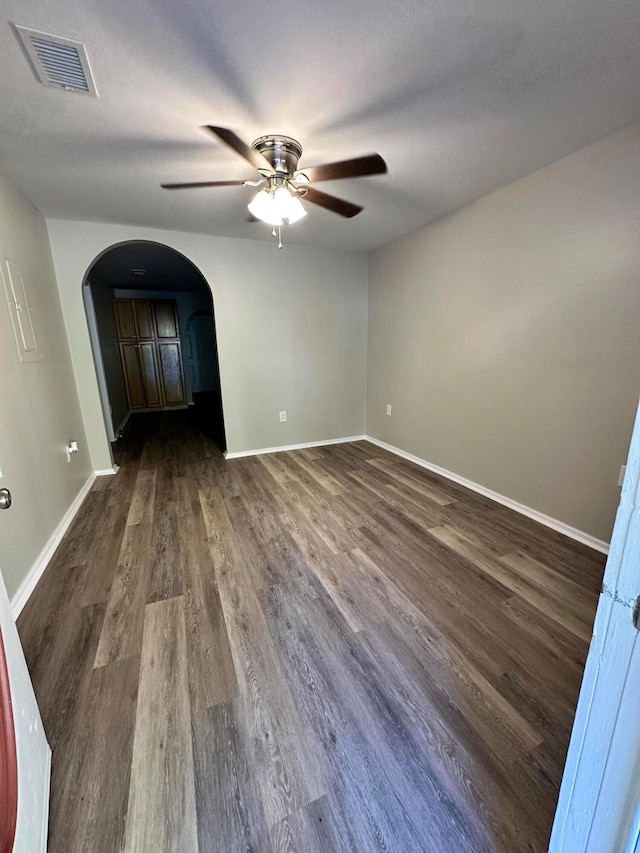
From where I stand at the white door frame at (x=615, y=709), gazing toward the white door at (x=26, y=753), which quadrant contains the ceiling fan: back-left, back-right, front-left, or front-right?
front-right

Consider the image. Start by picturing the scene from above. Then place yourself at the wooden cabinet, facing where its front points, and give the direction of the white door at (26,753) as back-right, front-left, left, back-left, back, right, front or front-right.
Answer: front

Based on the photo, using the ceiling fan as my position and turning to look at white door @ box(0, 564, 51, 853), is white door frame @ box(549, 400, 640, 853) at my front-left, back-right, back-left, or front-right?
front-left

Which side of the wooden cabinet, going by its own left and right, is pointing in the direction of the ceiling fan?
front

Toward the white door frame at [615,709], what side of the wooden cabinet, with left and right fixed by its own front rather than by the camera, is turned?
front

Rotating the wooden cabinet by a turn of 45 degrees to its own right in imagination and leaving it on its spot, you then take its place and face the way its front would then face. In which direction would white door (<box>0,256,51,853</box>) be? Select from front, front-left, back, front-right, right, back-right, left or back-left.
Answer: front-left

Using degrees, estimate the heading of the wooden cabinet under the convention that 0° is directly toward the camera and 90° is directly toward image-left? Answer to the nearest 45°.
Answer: approximately 0°
